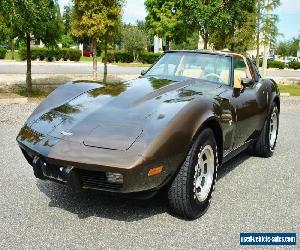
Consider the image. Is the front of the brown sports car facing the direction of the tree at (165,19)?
no

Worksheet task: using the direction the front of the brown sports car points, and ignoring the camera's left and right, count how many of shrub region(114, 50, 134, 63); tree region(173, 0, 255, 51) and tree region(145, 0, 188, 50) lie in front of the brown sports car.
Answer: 0

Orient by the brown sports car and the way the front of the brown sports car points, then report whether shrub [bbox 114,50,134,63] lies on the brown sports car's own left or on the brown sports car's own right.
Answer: on the brown sports car's own right

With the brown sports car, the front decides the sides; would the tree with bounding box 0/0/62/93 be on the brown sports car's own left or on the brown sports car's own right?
on the brown sports car's own right

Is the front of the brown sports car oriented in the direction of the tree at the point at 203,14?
no

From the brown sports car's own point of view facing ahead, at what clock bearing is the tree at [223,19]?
The tree is roughly at 5 o'clock from the brown sports car.

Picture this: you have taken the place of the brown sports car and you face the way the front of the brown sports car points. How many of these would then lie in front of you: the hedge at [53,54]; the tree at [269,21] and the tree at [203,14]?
0

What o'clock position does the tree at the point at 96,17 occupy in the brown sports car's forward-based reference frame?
The tree is roughly at 4 o'clock from the brown sports car.

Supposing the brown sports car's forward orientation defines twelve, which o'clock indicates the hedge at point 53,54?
The hedge is roughly at 4 o'clock from the brown sports car.

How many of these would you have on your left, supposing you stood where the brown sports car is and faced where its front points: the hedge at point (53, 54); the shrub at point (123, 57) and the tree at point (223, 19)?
0

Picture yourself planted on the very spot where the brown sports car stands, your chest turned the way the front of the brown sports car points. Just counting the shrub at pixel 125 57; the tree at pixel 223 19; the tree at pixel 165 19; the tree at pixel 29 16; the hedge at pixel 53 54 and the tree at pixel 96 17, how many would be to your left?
0

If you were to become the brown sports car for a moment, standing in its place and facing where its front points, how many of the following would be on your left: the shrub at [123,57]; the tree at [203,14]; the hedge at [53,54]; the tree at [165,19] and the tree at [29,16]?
0

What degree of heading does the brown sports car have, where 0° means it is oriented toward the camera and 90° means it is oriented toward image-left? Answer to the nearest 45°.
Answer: approximately 45°

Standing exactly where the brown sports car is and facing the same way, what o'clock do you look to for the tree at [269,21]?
The tree is roughly at 5 o'clock from the brown sports car.

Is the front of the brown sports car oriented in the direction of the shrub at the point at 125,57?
no
